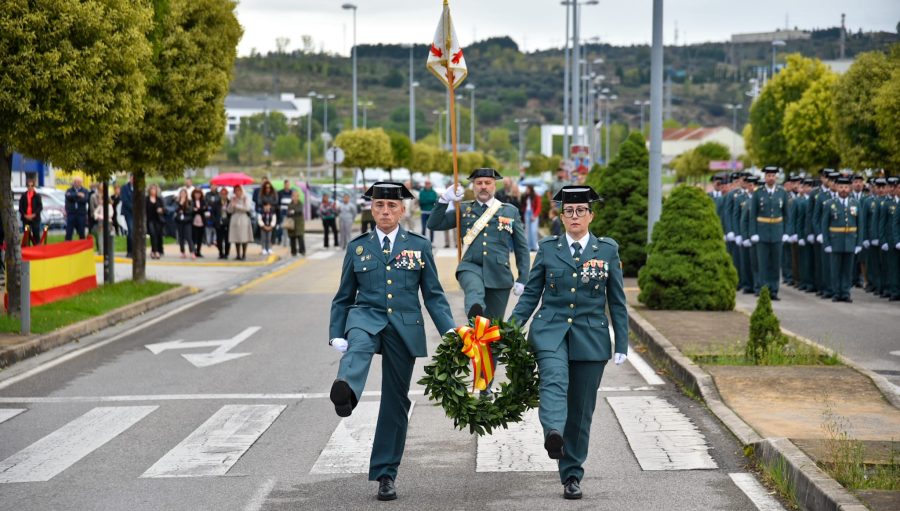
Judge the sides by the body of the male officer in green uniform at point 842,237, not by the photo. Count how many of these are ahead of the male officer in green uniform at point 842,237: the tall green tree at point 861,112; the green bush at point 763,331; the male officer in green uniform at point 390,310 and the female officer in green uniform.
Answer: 3

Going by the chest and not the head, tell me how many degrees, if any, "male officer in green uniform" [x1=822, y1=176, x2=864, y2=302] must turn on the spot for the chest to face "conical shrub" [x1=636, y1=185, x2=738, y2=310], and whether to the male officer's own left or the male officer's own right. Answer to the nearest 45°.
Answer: approximately 45° to the male officer's own right

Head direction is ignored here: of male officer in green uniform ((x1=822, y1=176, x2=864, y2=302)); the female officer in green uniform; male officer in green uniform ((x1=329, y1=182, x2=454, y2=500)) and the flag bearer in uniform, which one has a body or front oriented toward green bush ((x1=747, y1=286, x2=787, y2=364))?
male officer in green uniform ((x1=822, y1=176, x2=864, y2=302))

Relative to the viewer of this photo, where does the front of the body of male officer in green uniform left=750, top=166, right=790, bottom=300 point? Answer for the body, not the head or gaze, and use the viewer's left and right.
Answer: facing the viewer

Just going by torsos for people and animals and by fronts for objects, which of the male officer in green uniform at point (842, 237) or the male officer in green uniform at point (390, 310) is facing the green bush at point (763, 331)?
the male officer in green uniform at point (842, 237)

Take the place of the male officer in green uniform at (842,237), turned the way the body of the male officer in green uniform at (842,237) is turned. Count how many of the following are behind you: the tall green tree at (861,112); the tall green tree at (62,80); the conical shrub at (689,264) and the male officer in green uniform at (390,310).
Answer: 1

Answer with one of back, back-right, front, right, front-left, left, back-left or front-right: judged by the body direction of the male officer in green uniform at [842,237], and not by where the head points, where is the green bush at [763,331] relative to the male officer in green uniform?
front

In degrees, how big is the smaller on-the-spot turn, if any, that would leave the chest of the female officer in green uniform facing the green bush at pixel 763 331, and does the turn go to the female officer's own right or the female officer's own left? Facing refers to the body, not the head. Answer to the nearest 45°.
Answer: approximately 180°

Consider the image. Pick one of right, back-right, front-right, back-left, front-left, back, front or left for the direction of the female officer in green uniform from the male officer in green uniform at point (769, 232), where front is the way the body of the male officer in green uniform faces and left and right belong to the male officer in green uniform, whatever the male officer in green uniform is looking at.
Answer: front

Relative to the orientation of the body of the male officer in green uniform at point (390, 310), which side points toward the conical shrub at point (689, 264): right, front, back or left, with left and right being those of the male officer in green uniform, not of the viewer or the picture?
back

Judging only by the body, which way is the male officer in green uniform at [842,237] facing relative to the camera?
toward the camera

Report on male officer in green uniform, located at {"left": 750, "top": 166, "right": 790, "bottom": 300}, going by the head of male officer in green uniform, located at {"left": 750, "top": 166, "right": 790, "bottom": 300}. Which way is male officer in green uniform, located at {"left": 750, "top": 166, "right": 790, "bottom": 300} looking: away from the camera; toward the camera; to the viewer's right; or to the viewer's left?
toward the camera

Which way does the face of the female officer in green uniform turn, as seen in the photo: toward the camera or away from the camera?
toward the camera

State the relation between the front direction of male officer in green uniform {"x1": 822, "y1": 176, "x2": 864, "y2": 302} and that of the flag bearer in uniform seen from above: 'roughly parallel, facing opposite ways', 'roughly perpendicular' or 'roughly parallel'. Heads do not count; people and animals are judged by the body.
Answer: roughly parallel

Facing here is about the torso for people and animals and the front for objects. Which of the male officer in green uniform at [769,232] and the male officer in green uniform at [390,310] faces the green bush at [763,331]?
the male officer in green uniform at [769,232]

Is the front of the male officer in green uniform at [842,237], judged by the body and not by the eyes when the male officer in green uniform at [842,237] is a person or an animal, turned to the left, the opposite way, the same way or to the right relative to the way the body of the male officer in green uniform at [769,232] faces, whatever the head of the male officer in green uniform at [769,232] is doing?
the same way

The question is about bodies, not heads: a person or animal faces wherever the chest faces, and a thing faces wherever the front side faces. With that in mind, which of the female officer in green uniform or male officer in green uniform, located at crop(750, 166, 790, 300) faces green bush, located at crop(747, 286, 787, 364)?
the male officer in green uniform

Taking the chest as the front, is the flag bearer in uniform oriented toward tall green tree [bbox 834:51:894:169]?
no

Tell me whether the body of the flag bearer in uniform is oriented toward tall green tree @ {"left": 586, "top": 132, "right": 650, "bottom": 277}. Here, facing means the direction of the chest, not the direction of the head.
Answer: no

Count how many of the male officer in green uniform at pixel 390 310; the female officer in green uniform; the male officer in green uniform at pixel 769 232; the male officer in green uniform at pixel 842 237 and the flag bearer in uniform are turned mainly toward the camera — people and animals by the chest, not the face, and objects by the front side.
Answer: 5

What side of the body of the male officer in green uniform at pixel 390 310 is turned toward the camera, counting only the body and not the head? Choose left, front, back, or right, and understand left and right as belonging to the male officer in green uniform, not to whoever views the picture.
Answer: front

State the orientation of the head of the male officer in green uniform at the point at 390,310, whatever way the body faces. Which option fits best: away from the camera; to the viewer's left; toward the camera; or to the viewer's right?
toward the camera
